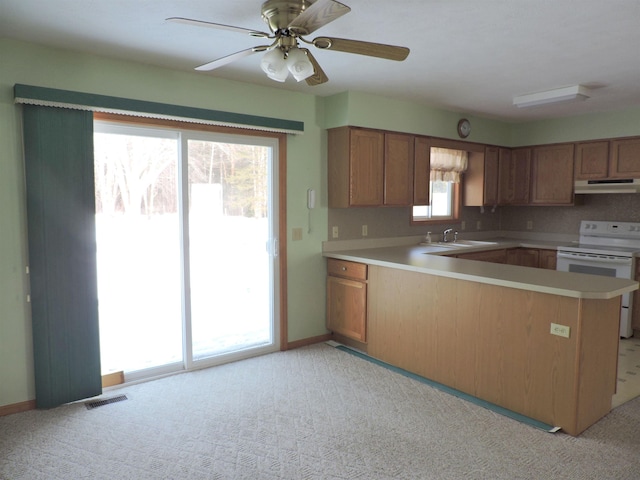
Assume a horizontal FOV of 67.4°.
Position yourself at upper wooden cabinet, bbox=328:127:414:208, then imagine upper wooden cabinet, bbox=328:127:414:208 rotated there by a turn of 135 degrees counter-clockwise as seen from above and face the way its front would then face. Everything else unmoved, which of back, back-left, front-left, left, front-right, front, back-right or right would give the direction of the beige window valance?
front-right

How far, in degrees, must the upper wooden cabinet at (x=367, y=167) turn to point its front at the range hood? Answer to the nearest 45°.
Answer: approximately 45° to its left

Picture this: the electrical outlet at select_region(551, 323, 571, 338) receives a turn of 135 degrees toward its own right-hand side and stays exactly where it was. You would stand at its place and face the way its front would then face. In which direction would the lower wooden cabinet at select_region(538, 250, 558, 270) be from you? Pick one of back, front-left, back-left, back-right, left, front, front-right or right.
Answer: front

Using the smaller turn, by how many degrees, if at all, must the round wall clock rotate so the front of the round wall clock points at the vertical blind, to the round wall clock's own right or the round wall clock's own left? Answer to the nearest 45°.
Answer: approximately 90° to the round wall clock's own right

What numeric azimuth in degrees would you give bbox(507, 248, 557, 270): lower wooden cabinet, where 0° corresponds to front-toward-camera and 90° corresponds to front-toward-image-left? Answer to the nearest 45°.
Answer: approximately 45°

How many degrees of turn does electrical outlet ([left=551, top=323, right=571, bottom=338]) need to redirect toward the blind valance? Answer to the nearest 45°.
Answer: approximately 45° to its right

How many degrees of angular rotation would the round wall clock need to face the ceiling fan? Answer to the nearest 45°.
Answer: approximately 45° to its right

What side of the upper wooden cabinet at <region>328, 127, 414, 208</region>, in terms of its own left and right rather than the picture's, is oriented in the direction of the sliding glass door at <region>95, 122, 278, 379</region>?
right

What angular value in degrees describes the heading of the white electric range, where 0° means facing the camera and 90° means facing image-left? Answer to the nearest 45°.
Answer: approximately 45°
